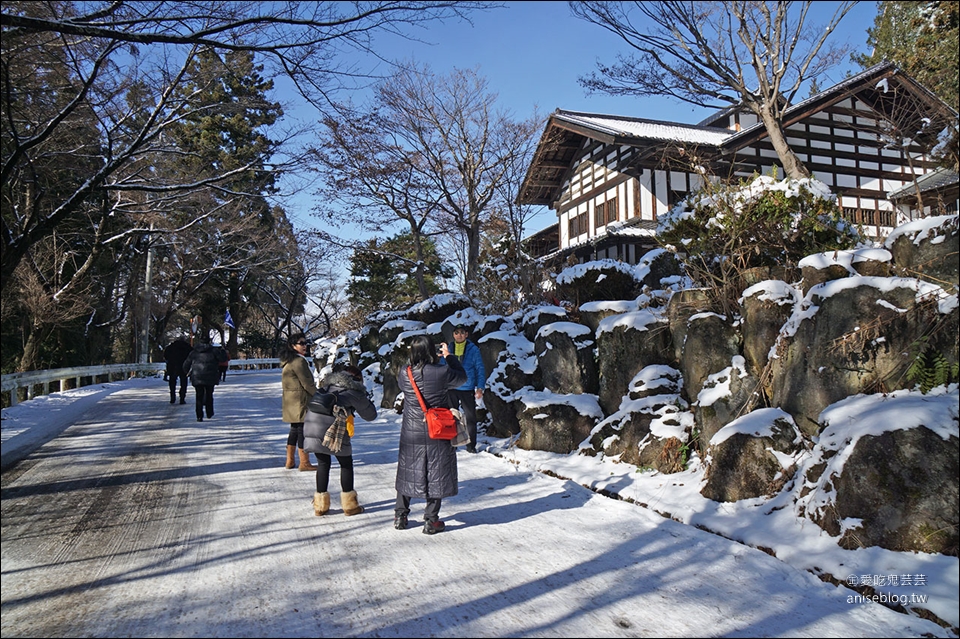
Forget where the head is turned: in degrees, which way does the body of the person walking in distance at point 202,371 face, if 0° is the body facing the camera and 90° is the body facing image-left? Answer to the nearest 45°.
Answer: approximately 180°

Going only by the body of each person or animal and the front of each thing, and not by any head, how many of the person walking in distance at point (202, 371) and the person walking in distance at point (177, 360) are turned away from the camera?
2

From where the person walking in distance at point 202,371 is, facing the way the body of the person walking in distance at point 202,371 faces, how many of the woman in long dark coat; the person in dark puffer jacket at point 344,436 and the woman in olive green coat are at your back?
3

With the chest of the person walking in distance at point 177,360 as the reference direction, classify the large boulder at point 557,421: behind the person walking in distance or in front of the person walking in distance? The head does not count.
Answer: behind

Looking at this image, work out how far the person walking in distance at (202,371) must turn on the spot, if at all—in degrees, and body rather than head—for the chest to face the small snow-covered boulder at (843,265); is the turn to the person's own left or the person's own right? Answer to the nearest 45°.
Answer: approximately 135° to the person's own right

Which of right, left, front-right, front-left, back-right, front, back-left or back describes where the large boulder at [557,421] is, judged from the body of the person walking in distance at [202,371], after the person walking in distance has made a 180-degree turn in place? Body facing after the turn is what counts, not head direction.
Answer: front-left

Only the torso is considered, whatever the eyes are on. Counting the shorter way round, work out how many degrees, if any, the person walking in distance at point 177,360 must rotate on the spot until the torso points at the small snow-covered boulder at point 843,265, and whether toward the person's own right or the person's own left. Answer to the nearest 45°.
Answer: approximately 135° to the person's own right

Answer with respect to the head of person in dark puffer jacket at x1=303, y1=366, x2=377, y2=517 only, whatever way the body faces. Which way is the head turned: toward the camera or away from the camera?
away from the camera

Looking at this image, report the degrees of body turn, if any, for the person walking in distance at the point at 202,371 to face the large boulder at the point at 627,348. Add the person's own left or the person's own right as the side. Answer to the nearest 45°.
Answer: approximately 135° to the person's own right

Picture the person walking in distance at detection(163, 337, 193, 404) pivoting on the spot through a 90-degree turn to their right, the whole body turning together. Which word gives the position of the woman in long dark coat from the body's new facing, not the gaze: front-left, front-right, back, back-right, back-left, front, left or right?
right

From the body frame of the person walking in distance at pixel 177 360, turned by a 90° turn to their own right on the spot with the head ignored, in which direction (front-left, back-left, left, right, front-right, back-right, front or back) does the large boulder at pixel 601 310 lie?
front-right

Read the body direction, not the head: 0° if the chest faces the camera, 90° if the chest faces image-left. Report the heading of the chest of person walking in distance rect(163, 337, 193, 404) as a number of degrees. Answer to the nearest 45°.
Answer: approximately 180°

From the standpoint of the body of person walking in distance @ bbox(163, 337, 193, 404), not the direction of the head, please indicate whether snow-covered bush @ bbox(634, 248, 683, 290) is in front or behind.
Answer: behind

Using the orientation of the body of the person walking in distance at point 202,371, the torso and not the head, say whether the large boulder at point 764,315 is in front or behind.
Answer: behind

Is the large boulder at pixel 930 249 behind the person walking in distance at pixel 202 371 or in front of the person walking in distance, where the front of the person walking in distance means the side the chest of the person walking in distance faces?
behind

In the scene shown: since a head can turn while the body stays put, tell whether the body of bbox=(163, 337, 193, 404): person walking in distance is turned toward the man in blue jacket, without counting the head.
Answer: no

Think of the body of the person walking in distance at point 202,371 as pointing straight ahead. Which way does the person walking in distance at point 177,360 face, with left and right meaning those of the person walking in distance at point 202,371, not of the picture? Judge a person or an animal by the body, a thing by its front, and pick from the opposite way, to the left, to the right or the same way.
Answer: the same way

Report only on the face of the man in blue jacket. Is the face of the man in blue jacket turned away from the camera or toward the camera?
toward the camera

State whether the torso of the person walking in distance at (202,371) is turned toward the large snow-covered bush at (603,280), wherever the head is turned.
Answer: no
